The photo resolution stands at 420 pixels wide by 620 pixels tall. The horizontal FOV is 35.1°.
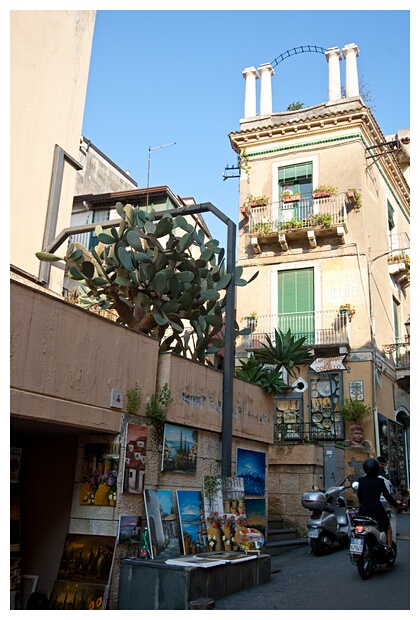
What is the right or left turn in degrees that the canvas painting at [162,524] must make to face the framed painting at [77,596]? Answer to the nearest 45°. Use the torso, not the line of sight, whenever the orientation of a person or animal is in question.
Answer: approximately 90° to its right

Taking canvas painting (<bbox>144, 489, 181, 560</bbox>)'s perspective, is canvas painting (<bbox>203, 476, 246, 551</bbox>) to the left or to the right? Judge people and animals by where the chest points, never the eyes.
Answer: on its left

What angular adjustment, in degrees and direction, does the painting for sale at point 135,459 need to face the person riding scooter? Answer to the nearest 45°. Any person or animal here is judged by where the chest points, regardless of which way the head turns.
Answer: approximately 45° to its left

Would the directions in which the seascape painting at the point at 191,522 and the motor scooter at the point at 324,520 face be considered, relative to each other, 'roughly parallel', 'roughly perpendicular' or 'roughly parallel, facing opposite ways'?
roughly perpendicular

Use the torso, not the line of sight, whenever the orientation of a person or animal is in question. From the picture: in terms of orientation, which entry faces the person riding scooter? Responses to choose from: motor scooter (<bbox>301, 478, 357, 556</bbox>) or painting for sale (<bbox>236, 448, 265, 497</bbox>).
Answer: the painting for sale

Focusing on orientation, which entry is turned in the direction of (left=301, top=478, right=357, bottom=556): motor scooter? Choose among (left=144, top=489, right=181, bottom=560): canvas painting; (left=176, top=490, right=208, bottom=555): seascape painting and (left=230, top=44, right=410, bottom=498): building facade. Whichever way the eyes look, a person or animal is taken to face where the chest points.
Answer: the building facade

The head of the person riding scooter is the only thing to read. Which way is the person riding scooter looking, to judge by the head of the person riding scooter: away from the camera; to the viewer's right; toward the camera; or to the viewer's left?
away from the camera
